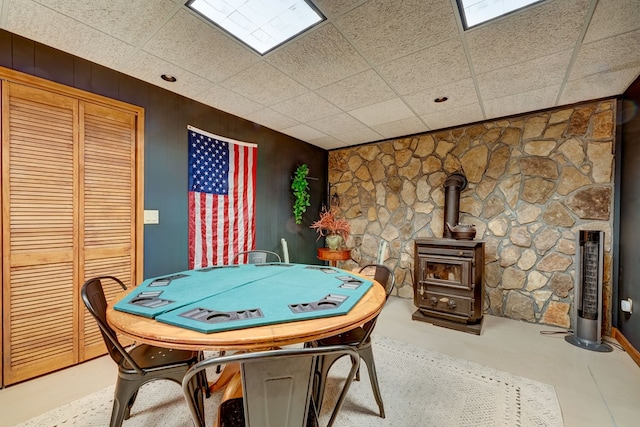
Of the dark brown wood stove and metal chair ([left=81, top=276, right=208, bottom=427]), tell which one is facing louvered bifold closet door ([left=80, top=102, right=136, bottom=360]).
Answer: the dark brown wood stove

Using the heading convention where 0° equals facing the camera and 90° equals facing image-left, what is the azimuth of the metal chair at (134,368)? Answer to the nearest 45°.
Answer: approximately 270°

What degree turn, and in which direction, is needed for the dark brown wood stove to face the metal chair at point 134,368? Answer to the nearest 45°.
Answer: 0° — it already faces it

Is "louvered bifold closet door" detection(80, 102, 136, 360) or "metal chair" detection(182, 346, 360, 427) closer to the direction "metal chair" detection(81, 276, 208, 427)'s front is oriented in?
the metal chair

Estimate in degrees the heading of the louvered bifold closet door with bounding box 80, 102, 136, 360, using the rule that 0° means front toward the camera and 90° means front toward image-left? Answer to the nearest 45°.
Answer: approximately 315°

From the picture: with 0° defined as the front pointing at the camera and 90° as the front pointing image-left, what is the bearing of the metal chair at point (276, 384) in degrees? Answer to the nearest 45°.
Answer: approximately 180°

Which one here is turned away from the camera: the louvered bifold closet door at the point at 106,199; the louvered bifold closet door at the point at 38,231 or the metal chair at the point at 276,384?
the metal chair

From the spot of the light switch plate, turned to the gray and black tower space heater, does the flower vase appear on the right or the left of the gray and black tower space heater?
left

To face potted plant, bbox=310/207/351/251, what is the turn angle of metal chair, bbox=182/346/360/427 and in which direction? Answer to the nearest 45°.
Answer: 0° — it already faces it

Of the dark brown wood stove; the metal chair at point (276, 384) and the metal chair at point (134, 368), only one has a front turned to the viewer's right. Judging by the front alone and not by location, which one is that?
the metal chair at point (134, 368)

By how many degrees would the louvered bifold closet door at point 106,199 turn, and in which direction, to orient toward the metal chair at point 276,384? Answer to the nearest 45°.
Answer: approximately 45° to its right
